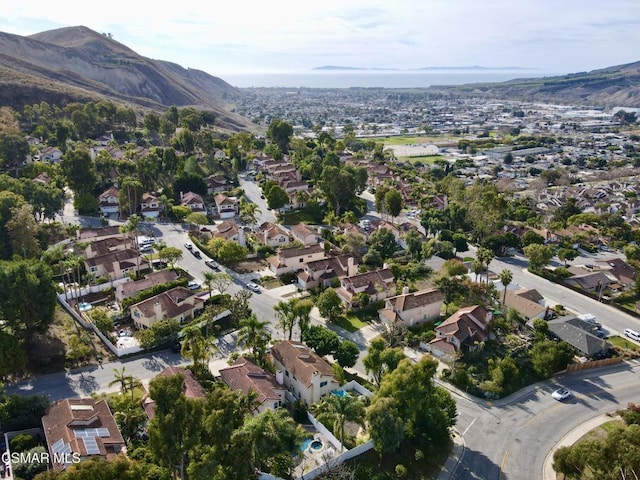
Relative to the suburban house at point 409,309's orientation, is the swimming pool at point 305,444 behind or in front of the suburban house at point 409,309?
in front

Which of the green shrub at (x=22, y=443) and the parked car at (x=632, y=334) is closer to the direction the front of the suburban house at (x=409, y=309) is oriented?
the green shrub

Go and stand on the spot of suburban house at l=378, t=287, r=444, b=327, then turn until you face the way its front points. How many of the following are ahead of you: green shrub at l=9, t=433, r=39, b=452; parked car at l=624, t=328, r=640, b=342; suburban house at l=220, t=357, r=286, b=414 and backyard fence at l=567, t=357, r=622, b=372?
2

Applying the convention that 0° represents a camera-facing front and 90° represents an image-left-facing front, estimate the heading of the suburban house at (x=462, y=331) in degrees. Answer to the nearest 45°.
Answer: approximately 45°

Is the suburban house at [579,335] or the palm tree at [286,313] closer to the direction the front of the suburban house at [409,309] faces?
the palm tree

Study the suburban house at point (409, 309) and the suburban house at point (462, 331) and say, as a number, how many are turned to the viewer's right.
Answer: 0

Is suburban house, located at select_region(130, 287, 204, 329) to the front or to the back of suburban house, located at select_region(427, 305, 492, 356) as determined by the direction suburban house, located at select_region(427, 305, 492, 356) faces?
to the front

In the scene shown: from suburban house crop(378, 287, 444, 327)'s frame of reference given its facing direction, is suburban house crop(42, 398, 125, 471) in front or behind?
in front

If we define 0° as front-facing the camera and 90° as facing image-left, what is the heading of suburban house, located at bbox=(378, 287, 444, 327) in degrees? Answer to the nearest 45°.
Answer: approximately 45°

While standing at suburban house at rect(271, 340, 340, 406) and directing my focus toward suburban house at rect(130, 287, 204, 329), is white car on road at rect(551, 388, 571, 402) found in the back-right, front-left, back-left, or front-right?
back-right

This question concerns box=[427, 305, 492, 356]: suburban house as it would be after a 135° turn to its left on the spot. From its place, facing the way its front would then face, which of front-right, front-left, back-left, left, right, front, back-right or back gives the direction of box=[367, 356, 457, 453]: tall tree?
right

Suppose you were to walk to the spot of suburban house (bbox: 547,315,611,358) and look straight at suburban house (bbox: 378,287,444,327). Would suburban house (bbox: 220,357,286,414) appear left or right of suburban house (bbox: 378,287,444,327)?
left

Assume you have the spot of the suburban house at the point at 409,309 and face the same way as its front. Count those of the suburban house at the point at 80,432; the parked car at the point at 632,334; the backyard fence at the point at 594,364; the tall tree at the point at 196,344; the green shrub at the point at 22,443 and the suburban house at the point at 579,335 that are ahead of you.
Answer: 3
